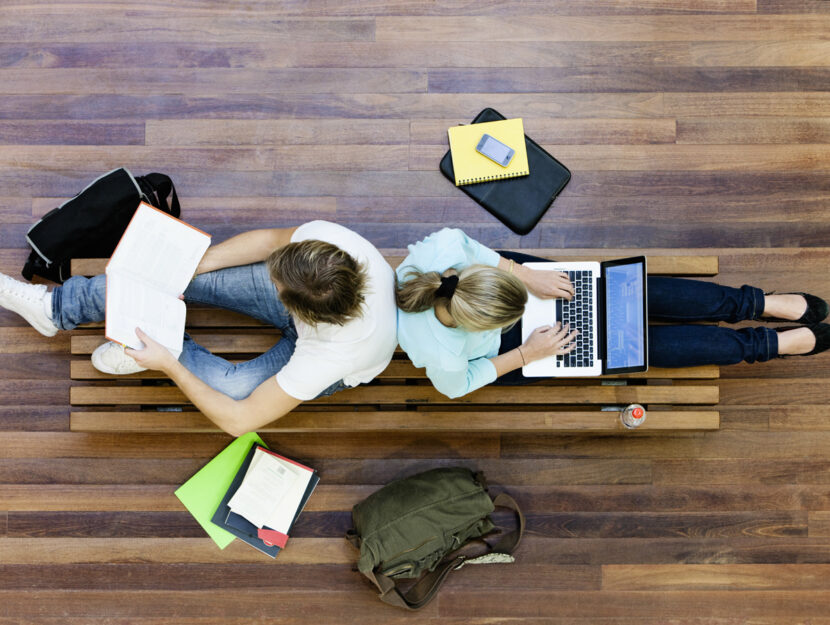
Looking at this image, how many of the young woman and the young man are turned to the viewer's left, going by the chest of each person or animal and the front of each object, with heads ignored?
1

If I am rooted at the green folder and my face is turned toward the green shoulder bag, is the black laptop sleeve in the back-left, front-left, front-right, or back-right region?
front-left

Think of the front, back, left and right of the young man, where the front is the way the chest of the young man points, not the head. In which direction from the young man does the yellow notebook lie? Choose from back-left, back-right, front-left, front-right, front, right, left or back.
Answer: back-right

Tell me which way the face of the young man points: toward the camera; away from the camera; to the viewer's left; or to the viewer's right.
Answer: to the viewer's left

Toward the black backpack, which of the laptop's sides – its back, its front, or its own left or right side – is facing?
front

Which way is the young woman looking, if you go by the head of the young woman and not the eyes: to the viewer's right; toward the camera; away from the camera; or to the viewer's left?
to the viewer's right

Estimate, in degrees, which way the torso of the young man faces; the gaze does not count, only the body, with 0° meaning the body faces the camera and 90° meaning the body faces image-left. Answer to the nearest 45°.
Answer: approximately 90°

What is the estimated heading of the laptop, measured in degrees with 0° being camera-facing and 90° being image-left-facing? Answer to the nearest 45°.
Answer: approximately 90°

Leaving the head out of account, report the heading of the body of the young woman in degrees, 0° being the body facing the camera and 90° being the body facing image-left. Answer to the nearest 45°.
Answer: approximately 270°
